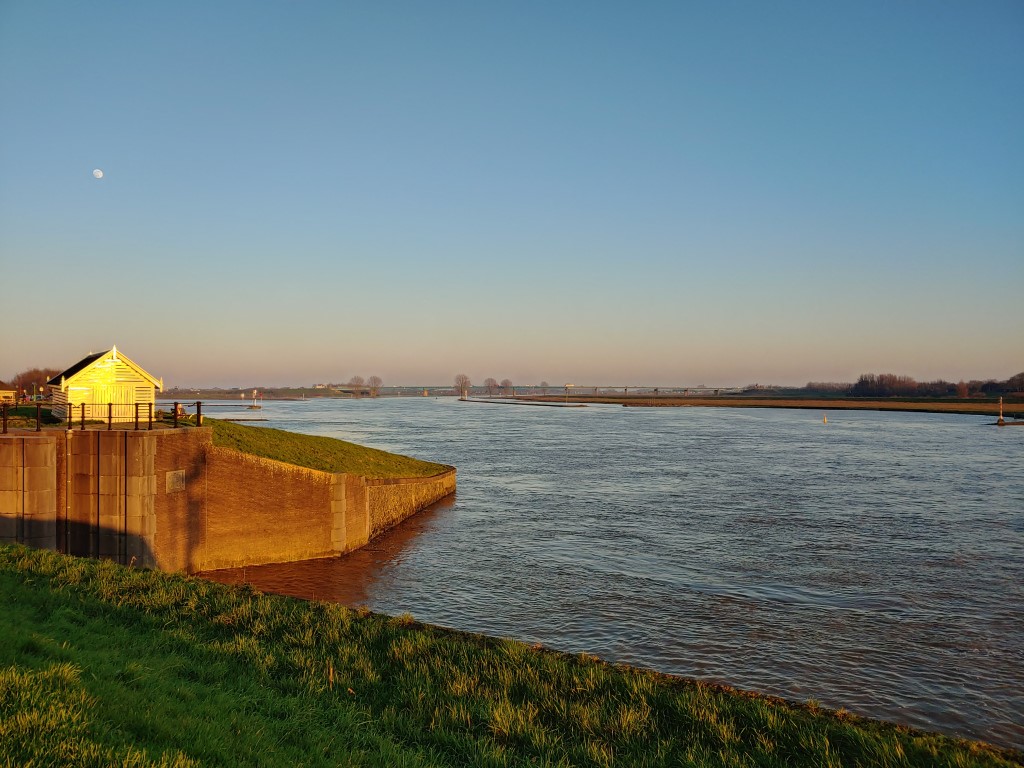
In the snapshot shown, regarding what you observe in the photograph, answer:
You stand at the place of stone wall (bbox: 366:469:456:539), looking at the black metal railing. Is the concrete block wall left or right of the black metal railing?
left

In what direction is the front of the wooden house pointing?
toward the camera

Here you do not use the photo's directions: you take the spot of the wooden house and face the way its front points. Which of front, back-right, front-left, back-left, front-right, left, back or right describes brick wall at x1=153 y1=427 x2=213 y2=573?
front

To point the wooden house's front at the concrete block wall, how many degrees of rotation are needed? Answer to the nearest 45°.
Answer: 0° — it already faces it

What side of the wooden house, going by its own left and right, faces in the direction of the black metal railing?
front

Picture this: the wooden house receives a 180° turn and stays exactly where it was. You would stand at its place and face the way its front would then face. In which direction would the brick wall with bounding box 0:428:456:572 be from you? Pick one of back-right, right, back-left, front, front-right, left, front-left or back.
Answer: back

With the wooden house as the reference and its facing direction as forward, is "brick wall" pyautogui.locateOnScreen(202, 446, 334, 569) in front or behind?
in front

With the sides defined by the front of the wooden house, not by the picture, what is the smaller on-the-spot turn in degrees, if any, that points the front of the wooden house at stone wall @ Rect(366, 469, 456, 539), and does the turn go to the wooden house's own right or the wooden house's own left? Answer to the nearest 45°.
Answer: approximately 90° to the wooden house's own left
